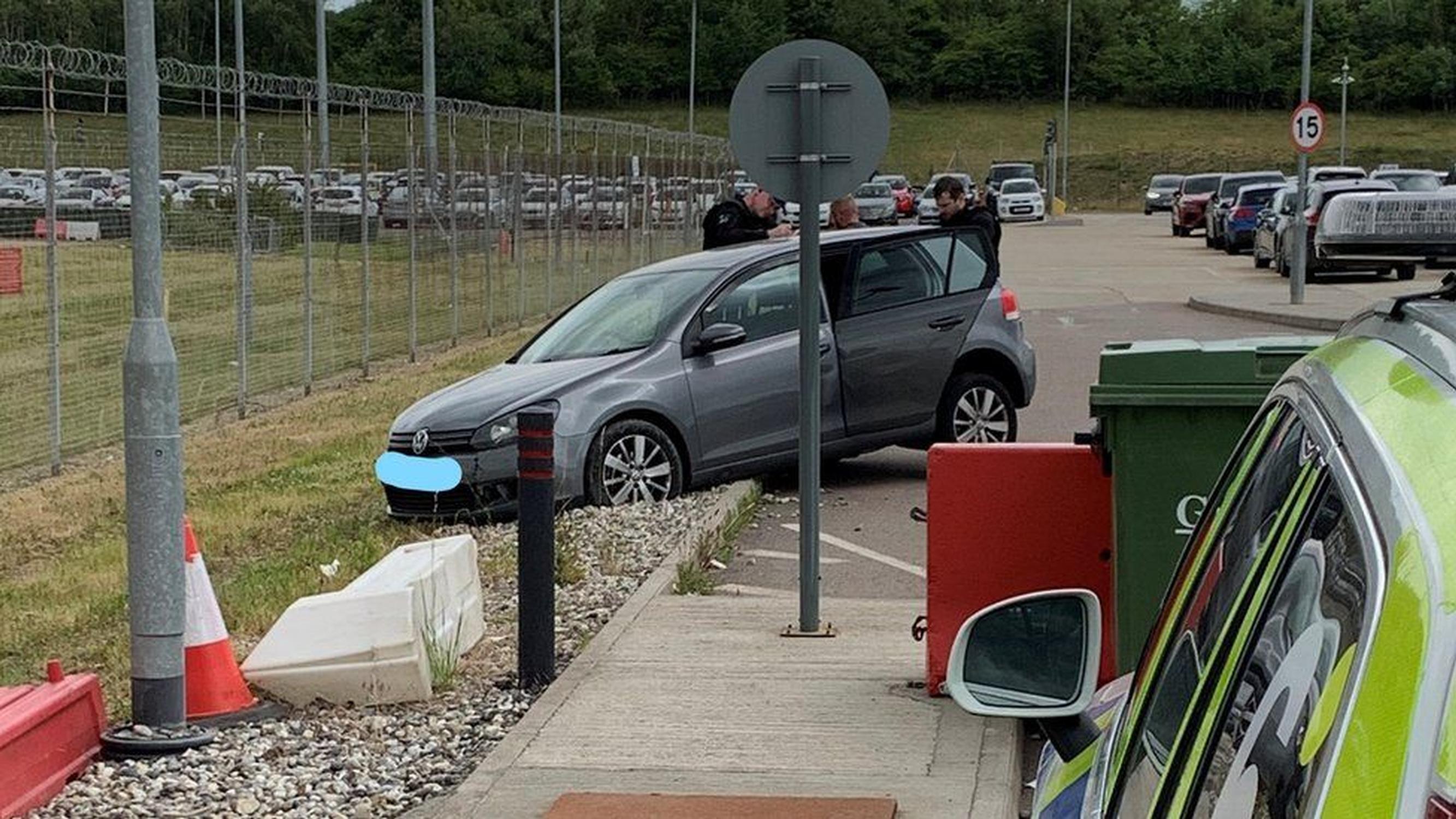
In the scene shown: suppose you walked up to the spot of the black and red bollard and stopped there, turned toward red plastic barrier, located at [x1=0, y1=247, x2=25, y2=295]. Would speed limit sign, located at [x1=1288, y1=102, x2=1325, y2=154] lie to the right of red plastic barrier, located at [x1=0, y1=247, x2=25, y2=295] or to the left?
right

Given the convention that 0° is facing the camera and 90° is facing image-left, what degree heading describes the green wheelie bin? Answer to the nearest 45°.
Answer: approximately 0°

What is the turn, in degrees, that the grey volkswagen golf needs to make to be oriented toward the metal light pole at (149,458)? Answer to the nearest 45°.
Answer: approximately 45° to its left

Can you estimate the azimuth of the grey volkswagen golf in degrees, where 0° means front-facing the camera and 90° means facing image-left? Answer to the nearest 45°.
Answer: approximately 45°

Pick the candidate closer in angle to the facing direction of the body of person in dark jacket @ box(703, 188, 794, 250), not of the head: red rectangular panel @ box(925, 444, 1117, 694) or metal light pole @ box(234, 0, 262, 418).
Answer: the red rectangular panel

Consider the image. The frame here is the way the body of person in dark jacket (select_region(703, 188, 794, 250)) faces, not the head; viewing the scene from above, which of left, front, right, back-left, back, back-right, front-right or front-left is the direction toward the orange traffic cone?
right

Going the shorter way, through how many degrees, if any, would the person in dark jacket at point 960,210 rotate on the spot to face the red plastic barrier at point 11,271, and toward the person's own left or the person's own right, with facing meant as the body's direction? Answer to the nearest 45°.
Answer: approximately 45° to the person's own right

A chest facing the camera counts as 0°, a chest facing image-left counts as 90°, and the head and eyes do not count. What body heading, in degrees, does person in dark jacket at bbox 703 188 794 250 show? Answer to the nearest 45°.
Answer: approximately 270°

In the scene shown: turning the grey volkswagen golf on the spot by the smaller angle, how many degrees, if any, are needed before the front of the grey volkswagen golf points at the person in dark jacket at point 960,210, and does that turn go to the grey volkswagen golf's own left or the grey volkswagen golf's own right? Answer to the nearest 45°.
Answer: approximately 180°

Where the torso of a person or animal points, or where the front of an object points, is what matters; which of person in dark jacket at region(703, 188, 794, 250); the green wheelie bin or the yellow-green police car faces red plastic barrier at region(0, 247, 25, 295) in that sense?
the yellow-green police car
